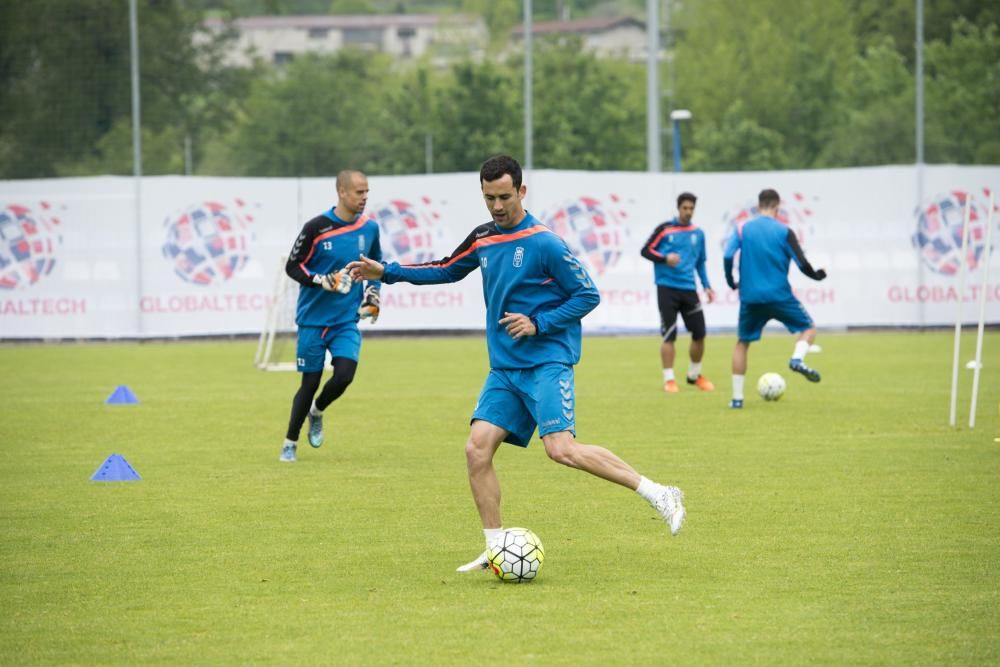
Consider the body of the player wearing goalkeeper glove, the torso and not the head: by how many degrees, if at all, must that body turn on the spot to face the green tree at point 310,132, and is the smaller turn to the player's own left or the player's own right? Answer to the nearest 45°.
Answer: approximately 135° to the player's own left

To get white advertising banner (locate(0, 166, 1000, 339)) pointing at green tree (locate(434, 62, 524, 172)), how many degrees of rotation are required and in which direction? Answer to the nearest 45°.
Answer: approximately 180°

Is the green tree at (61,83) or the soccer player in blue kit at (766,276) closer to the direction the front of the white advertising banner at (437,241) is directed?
the soccer player in blue kit

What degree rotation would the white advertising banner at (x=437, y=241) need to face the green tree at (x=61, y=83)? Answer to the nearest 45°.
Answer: approximately 135° to its right

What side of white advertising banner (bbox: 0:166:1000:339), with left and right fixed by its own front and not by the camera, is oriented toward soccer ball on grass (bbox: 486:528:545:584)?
front

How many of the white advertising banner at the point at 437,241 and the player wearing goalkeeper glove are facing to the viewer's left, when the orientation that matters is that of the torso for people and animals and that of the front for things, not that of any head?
0

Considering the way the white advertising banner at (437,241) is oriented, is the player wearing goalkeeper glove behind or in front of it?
in front

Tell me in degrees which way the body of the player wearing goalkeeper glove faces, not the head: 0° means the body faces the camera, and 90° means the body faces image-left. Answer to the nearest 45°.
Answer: approximately 315°

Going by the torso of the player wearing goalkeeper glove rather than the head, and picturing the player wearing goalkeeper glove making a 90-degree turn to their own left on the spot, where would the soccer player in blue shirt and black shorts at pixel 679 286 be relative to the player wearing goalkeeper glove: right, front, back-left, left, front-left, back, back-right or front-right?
front

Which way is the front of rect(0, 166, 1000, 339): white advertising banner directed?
toward the camera

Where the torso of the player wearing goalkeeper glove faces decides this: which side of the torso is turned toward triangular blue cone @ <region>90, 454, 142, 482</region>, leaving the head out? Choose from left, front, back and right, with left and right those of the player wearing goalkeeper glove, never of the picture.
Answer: right

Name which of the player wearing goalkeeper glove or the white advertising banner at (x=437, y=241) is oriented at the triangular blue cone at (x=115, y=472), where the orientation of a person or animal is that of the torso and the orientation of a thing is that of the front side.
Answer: the white advertising banner

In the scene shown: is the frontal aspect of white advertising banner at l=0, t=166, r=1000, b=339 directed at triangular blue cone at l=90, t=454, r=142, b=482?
yes

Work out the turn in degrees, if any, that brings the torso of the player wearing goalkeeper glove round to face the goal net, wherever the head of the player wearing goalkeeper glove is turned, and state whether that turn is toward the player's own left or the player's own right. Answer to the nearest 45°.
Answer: approximately 135° to the player's own left

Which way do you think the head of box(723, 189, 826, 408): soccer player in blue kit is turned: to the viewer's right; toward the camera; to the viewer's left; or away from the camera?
away from the camera

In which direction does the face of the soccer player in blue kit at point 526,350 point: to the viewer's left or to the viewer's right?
to the viewer's left

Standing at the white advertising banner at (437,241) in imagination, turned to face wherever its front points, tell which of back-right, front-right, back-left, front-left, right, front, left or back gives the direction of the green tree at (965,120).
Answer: back-left
